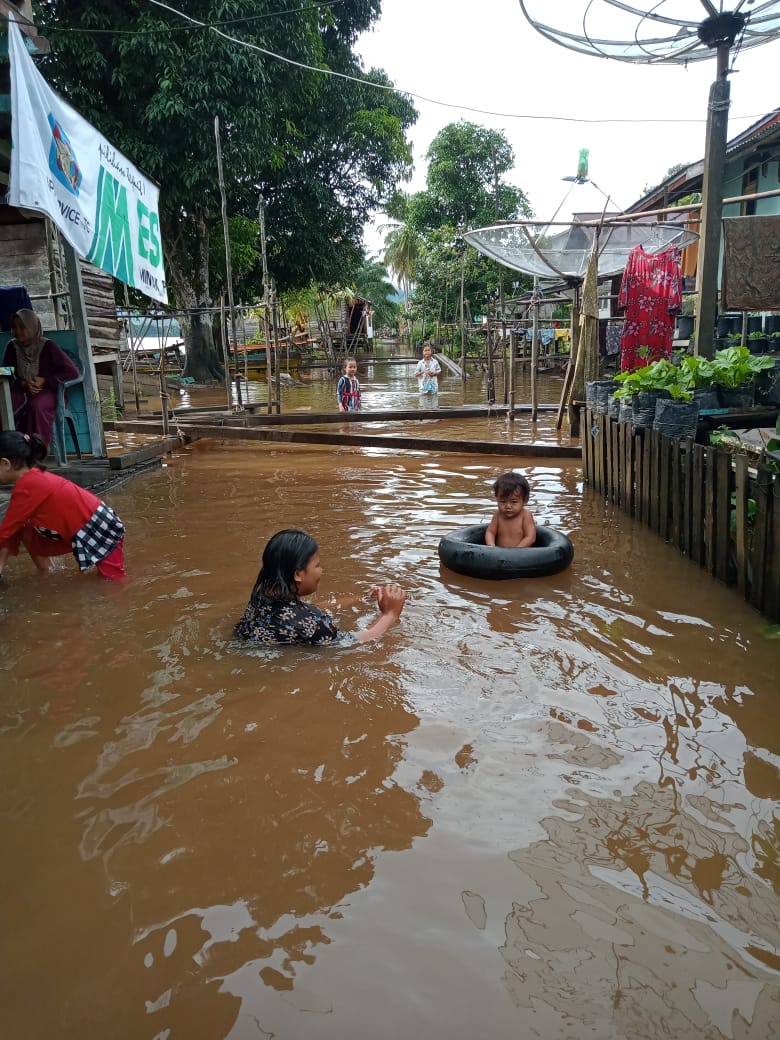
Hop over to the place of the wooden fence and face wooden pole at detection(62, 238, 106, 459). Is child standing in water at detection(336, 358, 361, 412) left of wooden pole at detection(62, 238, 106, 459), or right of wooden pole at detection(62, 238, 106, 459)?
right

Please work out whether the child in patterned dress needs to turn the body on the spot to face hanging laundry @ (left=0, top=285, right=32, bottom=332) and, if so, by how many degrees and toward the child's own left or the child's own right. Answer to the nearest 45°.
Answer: approximately 90° to the child's own left

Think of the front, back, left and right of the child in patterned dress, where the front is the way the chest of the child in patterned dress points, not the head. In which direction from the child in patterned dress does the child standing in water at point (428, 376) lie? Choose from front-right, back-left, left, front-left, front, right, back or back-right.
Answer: front-left

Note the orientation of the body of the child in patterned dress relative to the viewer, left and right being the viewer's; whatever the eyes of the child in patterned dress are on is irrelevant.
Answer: facing away from the viewer and to the right of the viewer

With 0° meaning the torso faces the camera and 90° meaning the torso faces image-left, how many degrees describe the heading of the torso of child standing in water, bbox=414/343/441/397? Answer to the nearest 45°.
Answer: approximately 0°

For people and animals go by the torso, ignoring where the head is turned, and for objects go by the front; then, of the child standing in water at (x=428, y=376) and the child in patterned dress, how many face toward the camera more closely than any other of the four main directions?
1

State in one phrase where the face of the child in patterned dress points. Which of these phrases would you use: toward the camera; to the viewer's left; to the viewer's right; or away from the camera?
to the viewer's right
